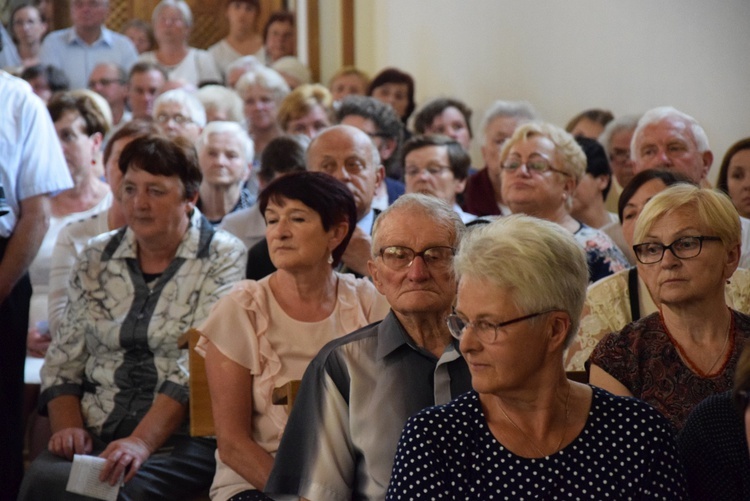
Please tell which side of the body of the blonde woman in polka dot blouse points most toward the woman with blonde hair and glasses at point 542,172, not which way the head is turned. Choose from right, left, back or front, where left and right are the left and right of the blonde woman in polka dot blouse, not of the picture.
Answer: back

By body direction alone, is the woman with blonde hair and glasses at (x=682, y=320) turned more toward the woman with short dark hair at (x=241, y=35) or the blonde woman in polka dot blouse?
the blonde woman in polka dot blouse

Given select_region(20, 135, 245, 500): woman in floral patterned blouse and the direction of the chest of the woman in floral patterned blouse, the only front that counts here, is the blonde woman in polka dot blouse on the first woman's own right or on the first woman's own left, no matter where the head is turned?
on the first woman's own left

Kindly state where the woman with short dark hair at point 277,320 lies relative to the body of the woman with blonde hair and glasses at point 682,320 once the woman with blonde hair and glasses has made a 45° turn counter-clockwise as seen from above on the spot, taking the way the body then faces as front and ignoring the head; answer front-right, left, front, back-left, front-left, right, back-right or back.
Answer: right

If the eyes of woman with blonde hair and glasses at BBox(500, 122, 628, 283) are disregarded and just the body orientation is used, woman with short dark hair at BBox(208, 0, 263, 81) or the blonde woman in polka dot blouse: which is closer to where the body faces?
the blonde woman in polka dot blouse

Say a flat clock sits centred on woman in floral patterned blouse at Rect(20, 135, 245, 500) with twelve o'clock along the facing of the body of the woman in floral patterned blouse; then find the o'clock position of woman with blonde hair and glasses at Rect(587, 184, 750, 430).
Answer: The woman with blonde hair and glasses is roughly at 9 o'clock from the woman in floral patterned blouse.

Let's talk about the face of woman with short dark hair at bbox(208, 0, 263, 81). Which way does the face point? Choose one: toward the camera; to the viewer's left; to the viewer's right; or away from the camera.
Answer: toward the camera

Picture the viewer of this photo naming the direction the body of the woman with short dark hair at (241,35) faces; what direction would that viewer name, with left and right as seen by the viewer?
facing the viewer

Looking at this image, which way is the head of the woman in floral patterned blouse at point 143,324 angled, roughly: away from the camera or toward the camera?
toward the camera

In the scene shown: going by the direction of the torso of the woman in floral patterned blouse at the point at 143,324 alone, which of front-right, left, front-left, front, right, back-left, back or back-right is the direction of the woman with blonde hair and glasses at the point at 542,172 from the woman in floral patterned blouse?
back-left

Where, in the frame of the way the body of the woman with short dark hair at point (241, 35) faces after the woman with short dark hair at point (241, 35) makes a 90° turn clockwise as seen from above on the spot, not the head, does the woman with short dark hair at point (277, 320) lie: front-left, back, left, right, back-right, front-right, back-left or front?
left

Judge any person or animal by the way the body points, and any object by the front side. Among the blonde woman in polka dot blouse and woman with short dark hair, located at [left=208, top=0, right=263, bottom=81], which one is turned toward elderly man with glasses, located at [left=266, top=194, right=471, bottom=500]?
the woman with short dark hair

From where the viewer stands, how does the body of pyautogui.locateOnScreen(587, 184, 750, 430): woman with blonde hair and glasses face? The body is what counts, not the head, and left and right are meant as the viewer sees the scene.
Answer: facing the viewer and to the left of the viewer

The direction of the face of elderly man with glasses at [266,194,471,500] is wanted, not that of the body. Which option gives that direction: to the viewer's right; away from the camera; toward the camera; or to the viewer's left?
toward the camera

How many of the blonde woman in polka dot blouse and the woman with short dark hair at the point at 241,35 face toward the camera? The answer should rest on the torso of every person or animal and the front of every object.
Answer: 2
